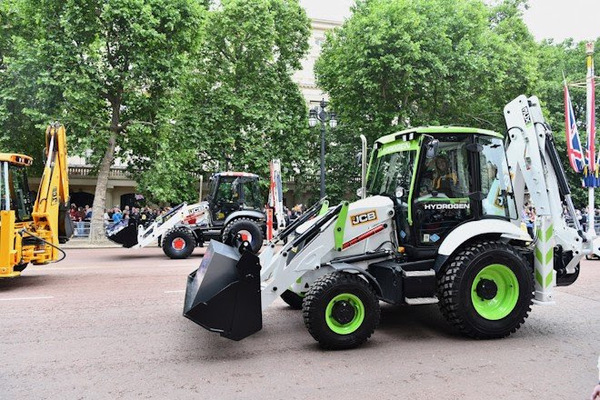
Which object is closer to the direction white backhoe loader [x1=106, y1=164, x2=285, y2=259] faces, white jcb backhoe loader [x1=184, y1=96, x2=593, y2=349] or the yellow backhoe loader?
the yellow backhoe loader

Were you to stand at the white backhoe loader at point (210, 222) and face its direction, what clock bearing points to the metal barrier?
The metal barrier is roughly at 2 o'clock from the white backhoe loader.

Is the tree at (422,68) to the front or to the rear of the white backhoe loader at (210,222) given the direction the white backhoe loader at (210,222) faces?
to the rear

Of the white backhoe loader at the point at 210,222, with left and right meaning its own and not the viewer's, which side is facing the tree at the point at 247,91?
right

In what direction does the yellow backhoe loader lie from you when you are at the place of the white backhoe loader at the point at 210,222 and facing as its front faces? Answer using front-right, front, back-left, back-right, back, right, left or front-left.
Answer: front-left

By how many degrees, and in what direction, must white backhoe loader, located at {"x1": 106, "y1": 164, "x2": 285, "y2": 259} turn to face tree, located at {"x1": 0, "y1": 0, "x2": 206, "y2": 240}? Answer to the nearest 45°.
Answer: approximately 45° to its right

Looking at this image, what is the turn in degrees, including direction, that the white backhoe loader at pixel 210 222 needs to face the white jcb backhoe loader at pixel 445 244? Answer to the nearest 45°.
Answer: approximately 90° to its left

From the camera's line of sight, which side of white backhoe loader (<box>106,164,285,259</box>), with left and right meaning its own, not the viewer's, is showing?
left
